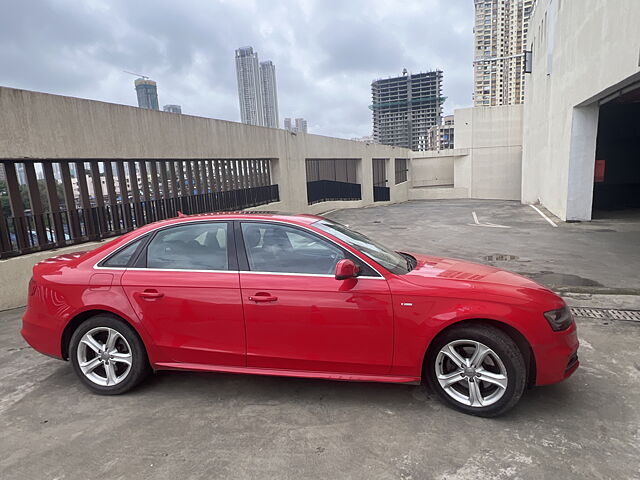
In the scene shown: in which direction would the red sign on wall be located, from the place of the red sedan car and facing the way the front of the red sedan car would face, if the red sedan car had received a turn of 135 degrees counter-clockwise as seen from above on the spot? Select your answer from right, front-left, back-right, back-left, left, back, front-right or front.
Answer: right

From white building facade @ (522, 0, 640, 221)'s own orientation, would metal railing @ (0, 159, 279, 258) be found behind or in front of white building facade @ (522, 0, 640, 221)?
in front

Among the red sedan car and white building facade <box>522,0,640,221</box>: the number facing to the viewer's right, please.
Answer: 1

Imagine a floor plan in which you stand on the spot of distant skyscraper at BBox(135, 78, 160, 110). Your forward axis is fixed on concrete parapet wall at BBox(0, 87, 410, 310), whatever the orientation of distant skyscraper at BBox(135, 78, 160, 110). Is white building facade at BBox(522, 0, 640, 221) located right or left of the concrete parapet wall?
left

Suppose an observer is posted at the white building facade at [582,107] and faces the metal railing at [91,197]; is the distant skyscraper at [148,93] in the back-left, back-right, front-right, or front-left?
front-right

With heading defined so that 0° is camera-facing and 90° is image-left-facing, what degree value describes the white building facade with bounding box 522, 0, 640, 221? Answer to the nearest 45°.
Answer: approximately 45°

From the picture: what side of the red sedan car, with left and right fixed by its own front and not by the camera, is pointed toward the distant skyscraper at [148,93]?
left

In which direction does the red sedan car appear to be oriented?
to the viewer's right

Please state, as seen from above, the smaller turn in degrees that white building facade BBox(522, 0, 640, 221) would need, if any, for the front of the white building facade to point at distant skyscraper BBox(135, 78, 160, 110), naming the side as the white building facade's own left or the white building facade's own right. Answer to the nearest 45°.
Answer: approximately 45° to the white building facade's own right

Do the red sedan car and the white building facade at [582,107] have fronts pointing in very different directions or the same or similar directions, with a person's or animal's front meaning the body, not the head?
very different directions

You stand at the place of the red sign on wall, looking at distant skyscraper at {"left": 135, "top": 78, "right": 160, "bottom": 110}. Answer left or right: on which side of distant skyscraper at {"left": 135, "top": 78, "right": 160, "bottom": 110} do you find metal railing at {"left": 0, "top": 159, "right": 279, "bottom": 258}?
left

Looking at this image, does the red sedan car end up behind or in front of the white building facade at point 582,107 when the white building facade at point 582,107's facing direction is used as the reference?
in front

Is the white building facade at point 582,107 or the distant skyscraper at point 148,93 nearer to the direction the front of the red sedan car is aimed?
the white building facade
